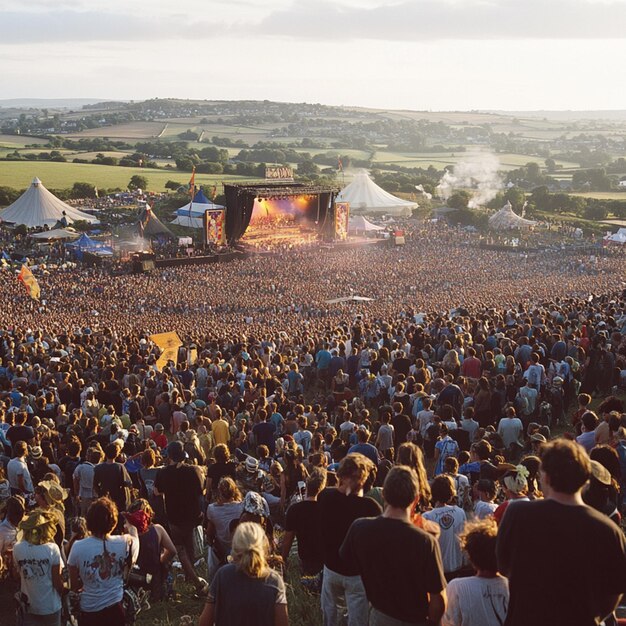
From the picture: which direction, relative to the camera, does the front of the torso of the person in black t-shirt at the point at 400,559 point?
away from the camera

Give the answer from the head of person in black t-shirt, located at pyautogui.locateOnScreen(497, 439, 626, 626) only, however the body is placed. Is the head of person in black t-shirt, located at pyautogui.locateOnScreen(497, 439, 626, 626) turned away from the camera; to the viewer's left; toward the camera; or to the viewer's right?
away from the camera

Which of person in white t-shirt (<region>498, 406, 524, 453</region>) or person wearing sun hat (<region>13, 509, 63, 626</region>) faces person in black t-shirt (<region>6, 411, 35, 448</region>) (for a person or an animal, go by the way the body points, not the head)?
the person wearing sun hat

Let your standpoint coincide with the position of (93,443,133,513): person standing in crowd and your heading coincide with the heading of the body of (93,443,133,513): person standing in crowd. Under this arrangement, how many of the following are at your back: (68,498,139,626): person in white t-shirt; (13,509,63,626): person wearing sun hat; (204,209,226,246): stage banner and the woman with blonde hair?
3

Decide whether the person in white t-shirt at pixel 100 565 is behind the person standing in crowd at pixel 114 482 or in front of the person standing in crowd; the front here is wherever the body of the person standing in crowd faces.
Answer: behind

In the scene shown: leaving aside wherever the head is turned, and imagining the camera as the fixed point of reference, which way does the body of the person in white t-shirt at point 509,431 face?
away from the camera

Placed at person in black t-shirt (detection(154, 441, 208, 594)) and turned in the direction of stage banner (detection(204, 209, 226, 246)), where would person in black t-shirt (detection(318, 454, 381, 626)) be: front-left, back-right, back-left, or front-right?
back-right

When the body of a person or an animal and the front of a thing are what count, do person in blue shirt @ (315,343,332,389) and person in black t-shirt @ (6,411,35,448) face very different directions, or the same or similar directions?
same or similar directions

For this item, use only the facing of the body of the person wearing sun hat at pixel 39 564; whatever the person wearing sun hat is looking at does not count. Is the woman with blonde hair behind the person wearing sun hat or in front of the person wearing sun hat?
behind

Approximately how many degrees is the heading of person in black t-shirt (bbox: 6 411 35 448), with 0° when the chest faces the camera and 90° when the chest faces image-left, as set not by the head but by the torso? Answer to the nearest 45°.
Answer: approximately 180°

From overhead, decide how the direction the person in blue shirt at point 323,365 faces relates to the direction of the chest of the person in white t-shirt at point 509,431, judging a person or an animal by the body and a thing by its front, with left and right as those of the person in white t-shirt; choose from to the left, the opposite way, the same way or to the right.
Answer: the same way
